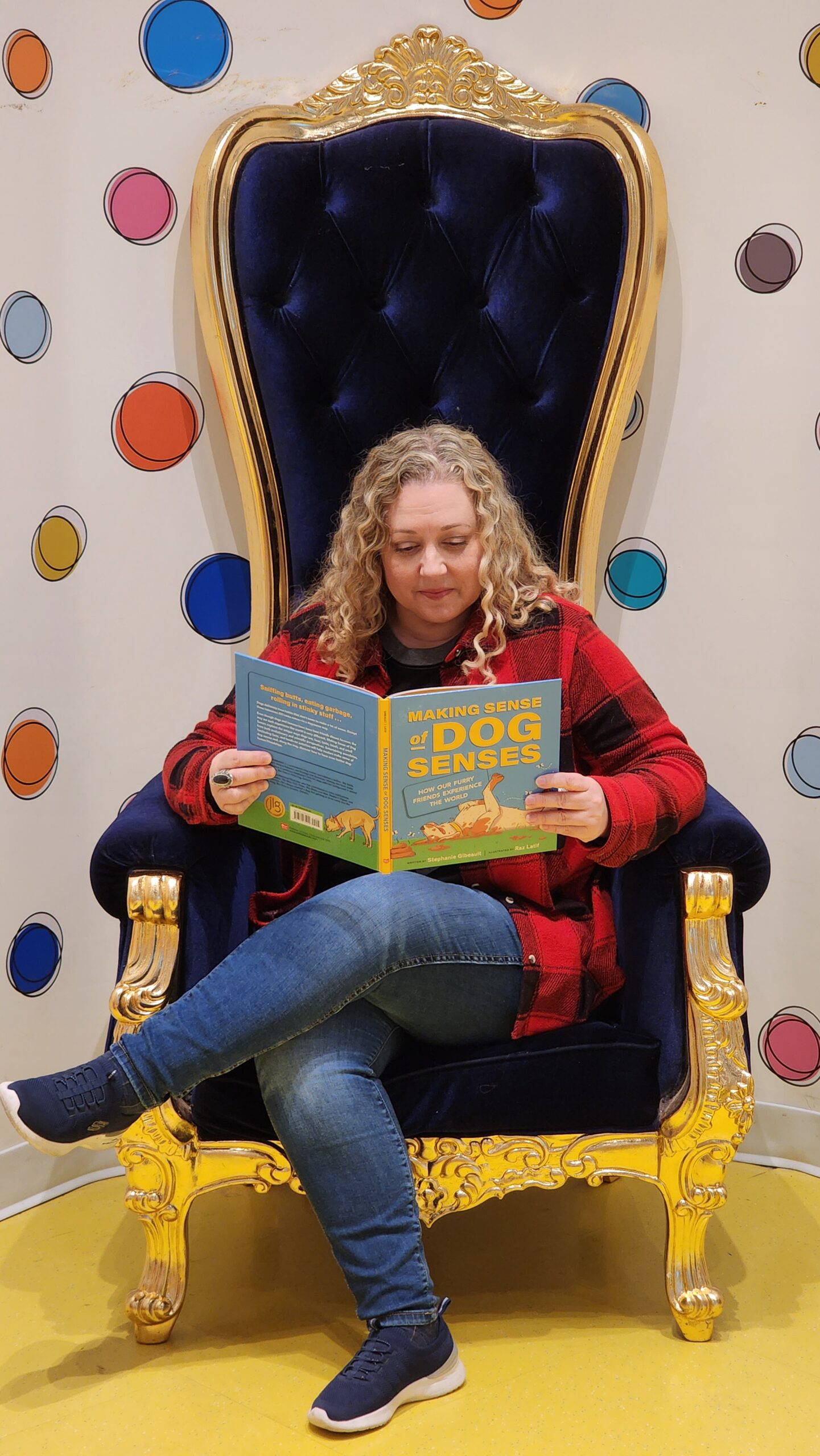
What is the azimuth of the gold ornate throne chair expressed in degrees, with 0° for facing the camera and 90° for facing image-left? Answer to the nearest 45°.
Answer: approximately 0°
